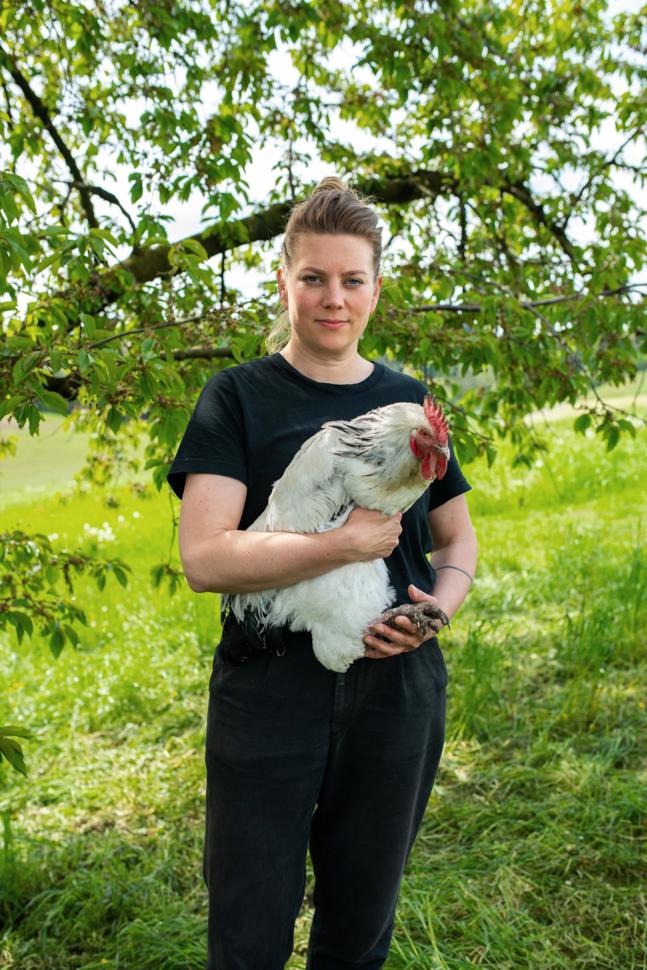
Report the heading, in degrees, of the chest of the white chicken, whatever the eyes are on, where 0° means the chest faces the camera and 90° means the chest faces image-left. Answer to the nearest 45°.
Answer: approximately 270°

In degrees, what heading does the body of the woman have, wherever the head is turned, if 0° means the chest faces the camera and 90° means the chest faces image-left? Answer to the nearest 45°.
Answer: approximately 0°
